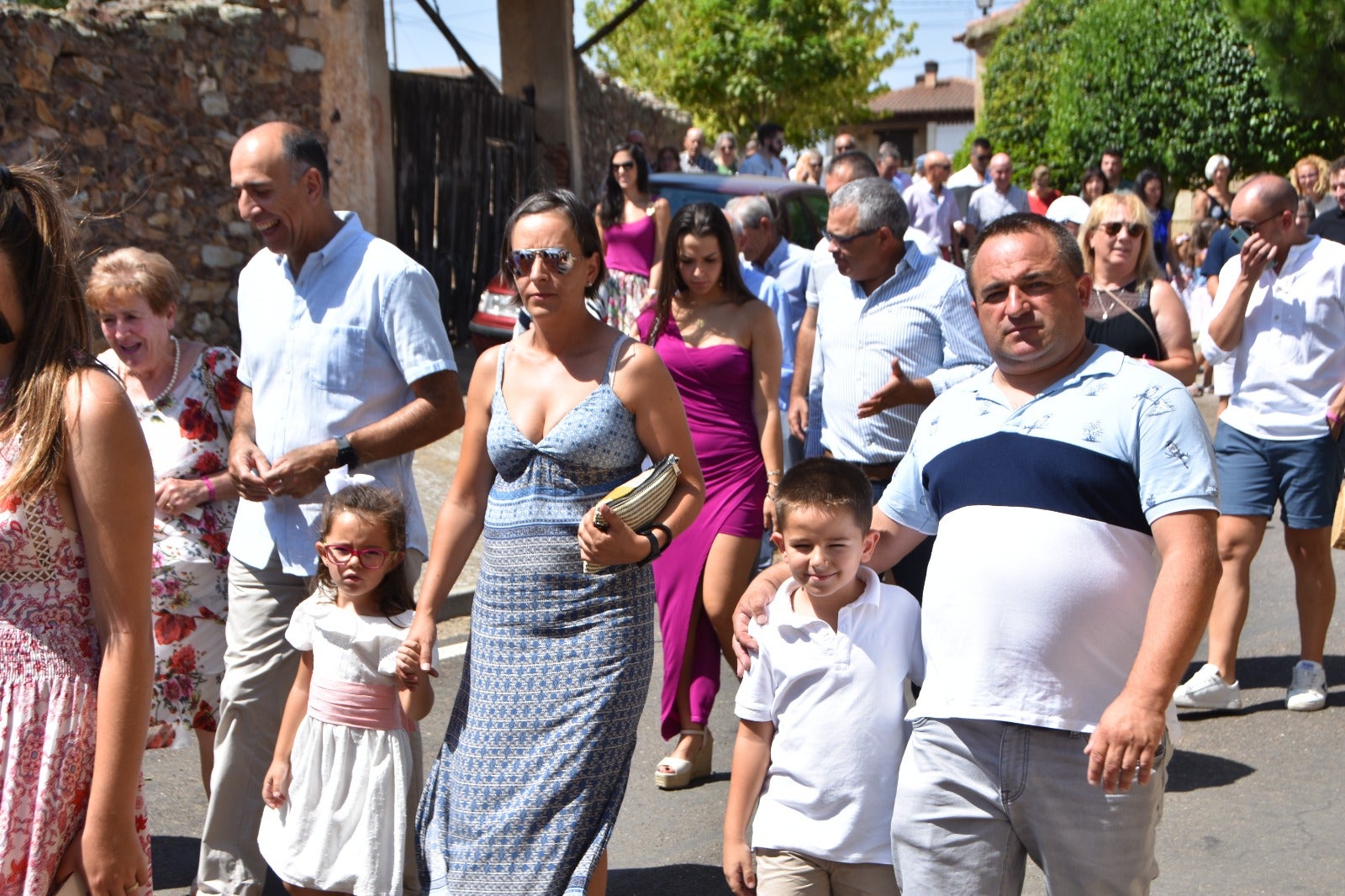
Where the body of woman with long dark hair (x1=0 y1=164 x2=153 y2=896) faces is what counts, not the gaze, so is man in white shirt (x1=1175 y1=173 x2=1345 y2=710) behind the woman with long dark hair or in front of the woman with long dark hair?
behind

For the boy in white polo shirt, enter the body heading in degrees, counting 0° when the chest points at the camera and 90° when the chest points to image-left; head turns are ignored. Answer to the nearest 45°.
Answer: approximately 0°

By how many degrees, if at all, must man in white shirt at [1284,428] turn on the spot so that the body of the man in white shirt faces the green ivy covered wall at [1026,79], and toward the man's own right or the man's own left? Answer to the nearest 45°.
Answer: approximately 135° to the man's own right

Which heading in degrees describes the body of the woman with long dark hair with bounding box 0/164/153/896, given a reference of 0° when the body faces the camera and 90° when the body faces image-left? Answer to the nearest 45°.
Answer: approximately 45°

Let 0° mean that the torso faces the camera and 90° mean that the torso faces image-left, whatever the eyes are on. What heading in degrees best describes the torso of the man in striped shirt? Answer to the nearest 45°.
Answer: approximately 45°

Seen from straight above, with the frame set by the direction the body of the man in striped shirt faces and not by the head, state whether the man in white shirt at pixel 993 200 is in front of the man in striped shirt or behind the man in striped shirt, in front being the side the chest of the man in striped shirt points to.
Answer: behind

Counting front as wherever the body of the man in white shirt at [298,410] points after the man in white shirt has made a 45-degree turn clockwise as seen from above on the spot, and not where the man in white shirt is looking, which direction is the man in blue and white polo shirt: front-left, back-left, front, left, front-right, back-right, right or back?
back-left

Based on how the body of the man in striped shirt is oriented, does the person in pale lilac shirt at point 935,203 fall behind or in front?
behind

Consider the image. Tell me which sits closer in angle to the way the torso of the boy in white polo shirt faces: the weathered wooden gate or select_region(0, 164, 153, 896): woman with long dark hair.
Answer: the woman with long dark hair
